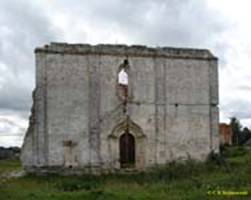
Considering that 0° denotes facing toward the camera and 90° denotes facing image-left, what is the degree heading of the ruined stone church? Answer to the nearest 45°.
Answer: approximately 0°
